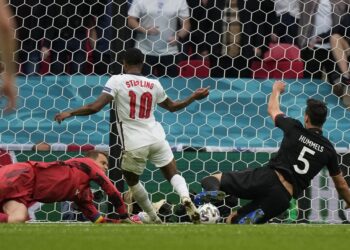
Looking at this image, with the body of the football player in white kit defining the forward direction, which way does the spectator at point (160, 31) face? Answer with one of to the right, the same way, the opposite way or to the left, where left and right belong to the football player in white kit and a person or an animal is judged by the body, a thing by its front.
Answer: the opposite way

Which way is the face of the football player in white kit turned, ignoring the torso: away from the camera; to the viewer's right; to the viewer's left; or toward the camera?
away from the camera

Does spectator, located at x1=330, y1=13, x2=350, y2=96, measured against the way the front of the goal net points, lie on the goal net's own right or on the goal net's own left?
on the goal net's own left

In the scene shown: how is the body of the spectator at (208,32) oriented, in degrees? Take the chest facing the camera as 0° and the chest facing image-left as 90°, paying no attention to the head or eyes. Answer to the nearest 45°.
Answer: approximately 0°

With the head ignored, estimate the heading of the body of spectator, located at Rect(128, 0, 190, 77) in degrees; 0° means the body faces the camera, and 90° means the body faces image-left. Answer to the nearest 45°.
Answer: approximately 0°

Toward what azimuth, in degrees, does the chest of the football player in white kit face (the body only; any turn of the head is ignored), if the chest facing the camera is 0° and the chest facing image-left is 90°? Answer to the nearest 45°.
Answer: approximately 180°

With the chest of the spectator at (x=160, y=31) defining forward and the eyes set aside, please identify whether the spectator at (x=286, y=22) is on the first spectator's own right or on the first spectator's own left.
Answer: on the first spectator's own left

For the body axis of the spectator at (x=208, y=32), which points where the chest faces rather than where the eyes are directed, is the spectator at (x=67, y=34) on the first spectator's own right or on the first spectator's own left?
on the first spectator's own right
